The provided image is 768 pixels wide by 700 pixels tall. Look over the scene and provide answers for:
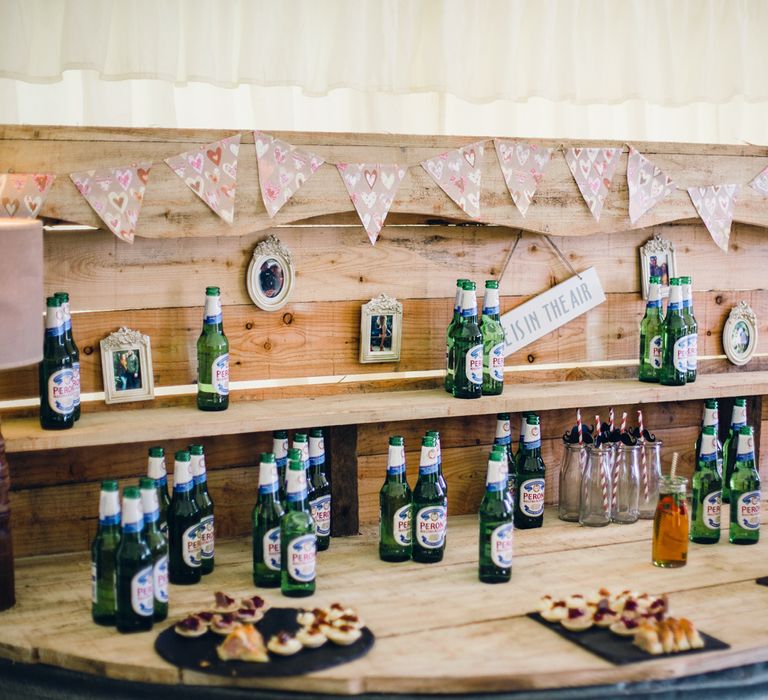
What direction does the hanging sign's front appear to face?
toward the camera

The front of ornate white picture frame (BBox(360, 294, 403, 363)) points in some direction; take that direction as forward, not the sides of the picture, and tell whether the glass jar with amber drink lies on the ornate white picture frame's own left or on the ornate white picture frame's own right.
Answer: on the ornate white picture frame's own left

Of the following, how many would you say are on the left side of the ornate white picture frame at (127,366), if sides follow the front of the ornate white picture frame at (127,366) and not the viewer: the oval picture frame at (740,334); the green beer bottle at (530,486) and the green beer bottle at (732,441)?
3

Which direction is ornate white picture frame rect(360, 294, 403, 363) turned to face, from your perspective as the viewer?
facing the viewer

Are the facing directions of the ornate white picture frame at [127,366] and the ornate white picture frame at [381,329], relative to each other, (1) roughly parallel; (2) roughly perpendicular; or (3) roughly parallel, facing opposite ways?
roughly parallel

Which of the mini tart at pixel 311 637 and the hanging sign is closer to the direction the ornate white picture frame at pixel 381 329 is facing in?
the mini tart

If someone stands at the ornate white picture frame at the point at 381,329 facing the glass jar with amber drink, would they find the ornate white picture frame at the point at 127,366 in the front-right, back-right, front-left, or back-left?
back-right

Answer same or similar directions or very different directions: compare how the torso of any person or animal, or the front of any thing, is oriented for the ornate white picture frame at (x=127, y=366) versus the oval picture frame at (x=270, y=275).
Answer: same or similar directions

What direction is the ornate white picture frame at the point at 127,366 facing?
toward the camera

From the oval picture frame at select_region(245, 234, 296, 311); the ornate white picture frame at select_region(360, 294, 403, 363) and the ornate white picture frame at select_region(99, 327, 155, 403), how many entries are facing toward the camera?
3

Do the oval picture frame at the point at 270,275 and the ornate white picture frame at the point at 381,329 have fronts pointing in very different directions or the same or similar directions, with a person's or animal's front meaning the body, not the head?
same or similar directions
